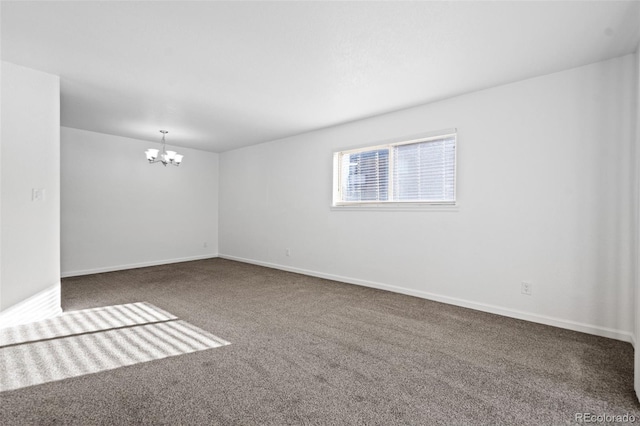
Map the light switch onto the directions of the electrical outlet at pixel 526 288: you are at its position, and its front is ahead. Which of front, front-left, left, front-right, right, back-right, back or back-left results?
front-right

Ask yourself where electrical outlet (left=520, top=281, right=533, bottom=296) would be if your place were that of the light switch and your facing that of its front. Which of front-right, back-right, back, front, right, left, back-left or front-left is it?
front-left

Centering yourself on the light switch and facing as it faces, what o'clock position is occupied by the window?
The window is roughly at 10 o'clock from the light switch.
